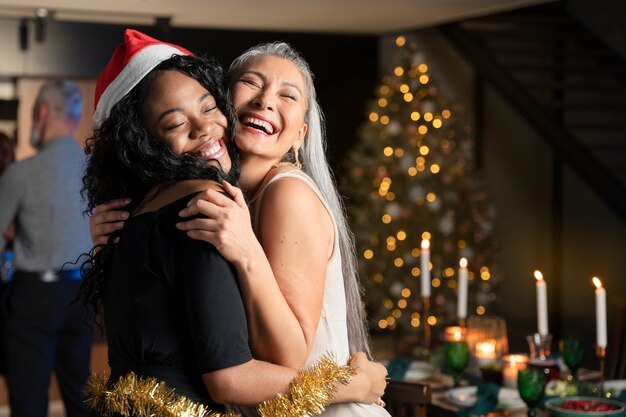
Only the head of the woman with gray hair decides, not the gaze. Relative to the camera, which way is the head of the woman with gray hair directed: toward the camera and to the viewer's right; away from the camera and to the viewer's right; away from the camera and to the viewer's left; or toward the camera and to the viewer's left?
toward the camera and to the viewer's left

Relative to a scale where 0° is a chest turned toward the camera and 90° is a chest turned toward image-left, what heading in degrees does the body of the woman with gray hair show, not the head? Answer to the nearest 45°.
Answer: approximately 90°

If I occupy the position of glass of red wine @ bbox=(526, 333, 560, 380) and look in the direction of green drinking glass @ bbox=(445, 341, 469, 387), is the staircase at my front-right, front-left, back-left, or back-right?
back-right

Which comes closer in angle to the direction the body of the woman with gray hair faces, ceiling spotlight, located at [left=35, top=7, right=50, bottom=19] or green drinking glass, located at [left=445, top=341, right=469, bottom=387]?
the ceiling spotlight

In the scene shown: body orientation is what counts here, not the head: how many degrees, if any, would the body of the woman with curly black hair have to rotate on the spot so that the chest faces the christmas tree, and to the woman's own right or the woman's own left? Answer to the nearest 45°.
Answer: approximately 45° to the woman's own left

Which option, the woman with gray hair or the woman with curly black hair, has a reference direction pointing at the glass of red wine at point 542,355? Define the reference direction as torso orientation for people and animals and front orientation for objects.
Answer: the woman with curly black hair

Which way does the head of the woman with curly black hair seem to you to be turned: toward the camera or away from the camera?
toward the camera

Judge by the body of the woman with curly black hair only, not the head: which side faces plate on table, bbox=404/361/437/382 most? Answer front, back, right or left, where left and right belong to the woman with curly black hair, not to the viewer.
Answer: front

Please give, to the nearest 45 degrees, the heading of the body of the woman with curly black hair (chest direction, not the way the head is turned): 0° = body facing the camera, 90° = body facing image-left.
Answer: approximately 225°

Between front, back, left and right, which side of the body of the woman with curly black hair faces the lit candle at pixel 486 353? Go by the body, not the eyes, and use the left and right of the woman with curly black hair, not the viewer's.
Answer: front

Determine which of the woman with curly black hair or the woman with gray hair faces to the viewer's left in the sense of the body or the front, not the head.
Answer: the woman with gray hair

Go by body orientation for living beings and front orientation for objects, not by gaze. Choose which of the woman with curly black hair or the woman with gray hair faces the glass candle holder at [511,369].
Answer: the woman with curly black hair

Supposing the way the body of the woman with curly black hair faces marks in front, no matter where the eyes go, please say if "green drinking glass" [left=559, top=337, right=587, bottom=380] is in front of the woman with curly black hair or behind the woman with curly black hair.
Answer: in front
